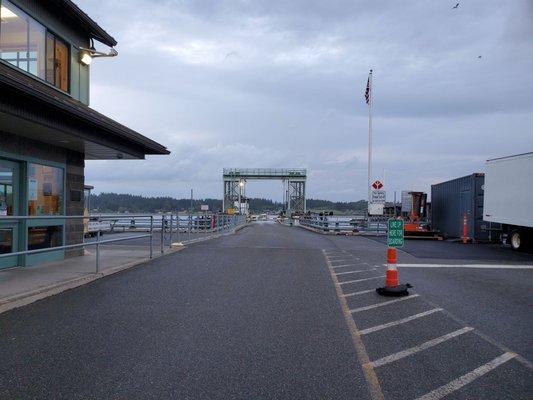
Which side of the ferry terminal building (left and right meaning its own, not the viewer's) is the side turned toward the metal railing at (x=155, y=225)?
left

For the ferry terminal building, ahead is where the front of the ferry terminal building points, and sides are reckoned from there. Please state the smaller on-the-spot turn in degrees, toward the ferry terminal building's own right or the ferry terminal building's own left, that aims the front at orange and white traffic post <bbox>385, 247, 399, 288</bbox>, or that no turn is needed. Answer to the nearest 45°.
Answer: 0° — it already faces it

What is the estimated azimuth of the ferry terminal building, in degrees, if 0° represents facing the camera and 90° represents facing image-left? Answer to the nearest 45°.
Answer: approximately 315°
